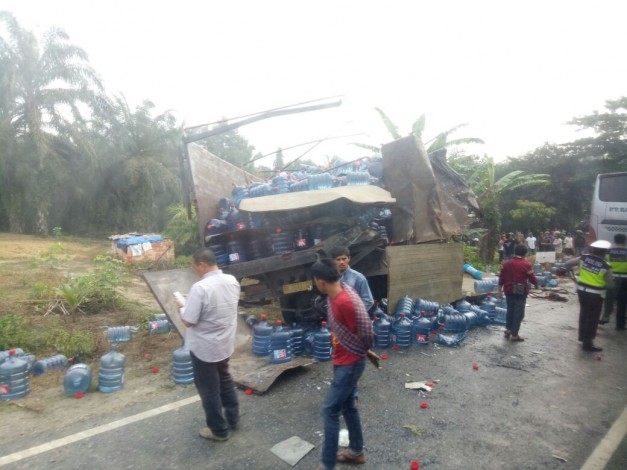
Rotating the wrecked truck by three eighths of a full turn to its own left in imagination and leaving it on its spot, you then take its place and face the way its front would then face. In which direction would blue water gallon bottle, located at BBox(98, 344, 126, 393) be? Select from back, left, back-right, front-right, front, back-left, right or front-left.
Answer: front

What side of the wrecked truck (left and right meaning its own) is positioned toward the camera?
back

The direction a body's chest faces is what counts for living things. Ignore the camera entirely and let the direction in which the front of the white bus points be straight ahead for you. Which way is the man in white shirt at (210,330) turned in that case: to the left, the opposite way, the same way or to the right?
to the left
